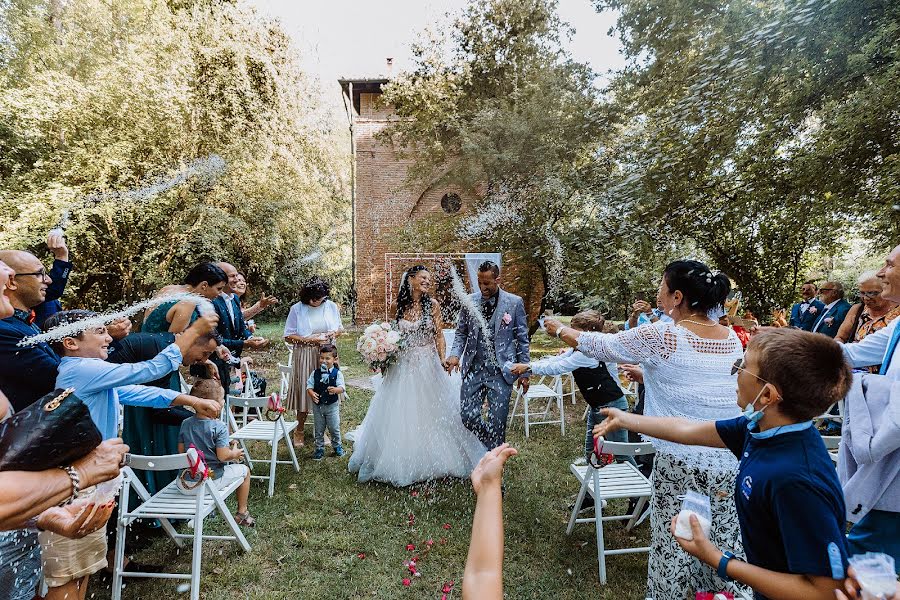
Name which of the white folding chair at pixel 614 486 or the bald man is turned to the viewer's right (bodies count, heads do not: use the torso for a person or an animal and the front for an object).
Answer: the bald man

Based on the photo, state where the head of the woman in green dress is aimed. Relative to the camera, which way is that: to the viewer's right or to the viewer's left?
to the viewer's right

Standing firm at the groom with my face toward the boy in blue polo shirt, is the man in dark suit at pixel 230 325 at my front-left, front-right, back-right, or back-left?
back-right

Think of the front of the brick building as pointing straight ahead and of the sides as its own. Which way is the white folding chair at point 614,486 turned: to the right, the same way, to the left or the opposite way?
the opposite way

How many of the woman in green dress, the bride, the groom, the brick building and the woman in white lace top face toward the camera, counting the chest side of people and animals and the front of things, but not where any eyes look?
3

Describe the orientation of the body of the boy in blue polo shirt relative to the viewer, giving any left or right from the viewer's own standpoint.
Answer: facing to the left of the viewer

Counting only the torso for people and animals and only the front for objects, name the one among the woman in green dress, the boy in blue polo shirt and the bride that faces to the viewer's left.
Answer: the boy in blue polo shirt

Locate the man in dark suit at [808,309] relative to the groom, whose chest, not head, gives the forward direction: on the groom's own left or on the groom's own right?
on the groom's own left

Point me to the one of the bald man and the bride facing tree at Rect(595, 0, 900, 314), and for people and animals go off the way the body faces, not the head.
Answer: the bald man

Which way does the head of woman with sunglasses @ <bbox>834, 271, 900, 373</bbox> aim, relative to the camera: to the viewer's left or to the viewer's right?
to the viewer's left

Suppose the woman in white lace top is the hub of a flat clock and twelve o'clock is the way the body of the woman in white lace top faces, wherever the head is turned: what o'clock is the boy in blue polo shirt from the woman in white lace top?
The boy in blue polo shirt is roughly at 7 o'clock from the woman in white lace top.

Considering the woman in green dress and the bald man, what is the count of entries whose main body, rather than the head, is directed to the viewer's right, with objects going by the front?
2

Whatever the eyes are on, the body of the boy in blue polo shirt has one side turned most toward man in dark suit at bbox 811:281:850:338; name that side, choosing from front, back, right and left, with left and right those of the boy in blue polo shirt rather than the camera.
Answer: right

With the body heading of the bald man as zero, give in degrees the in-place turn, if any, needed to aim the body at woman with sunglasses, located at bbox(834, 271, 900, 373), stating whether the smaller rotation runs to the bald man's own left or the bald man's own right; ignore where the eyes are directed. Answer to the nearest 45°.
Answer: approximately 45° to the bald man's own right

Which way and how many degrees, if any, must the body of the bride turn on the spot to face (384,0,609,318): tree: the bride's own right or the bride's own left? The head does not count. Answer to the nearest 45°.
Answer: approximately 180°

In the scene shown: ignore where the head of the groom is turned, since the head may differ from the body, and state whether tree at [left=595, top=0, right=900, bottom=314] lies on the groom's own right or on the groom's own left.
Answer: on the groom's own left

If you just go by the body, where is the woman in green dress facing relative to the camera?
to the viewer's right

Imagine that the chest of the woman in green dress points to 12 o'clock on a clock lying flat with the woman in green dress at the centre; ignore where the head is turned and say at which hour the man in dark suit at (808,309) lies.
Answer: The man in dark suit is roughly at 12 o'clock from the woman in green dress.

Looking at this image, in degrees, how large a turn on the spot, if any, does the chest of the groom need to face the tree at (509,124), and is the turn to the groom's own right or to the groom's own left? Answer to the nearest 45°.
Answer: approximately 180°
